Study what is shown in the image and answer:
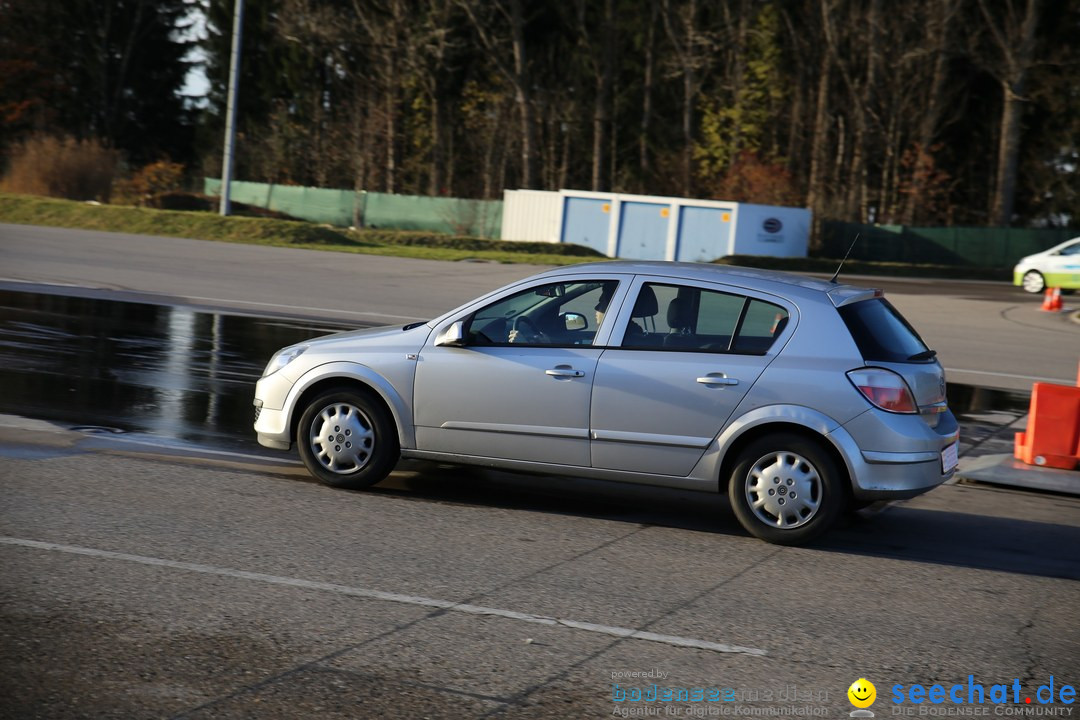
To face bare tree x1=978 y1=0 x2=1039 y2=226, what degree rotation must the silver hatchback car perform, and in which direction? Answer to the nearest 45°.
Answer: approximately 90° to its right

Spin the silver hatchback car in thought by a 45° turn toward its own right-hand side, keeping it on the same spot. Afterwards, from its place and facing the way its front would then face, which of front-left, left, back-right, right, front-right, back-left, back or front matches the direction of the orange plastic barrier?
right

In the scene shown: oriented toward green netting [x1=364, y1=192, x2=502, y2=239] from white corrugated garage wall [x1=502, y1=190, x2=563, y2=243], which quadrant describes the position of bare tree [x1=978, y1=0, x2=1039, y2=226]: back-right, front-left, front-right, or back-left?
back-right

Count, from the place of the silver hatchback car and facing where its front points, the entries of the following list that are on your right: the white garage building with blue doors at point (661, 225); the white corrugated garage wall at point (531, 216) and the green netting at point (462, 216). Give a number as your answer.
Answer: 3

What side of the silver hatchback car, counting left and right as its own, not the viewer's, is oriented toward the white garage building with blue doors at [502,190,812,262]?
right

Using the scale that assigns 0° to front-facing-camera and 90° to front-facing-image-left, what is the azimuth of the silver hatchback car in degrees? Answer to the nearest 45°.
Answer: approximately 90°

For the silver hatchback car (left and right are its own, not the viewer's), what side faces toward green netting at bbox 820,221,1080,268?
right

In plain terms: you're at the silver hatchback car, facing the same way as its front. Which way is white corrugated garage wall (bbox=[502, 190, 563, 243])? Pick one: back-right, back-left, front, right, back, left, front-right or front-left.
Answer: right

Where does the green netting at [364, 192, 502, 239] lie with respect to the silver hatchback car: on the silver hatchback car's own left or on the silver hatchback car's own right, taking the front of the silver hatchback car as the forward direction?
on the silver hatchback car's own right
